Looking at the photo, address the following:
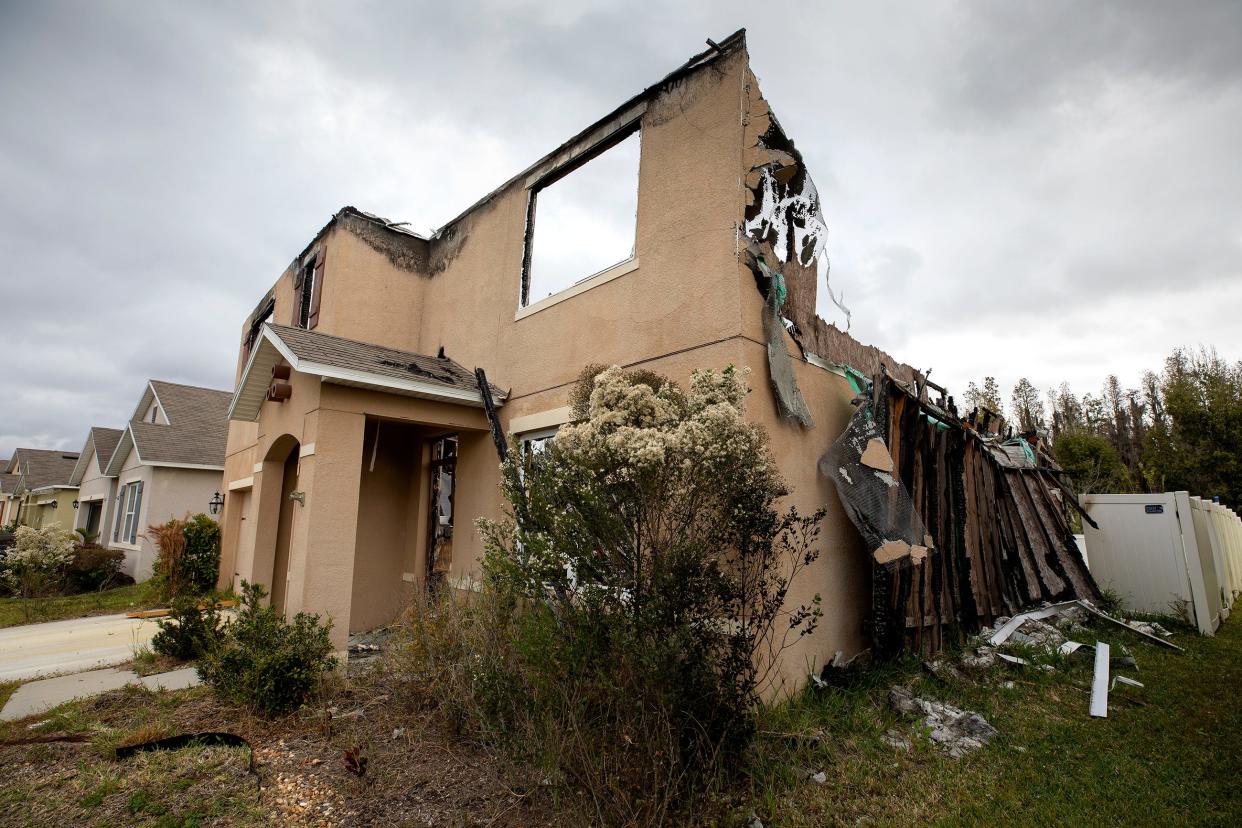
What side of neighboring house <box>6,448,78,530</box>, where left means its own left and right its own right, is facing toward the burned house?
left

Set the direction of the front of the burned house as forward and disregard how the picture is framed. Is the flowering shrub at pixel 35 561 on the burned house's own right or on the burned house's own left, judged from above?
on the burned house's own right

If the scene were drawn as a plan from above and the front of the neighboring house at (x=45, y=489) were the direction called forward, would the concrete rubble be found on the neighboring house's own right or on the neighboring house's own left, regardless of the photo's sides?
on the neighboring house's own left

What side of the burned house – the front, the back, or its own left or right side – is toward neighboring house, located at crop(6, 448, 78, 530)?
right

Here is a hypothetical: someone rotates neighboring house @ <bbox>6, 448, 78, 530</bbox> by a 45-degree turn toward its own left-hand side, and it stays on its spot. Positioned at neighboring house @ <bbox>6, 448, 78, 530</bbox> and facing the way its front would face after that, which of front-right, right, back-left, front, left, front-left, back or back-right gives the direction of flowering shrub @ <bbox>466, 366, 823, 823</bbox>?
front-left

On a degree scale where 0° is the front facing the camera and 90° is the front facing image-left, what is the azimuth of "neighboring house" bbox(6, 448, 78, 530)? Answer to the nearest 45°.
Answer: approximately 90°
